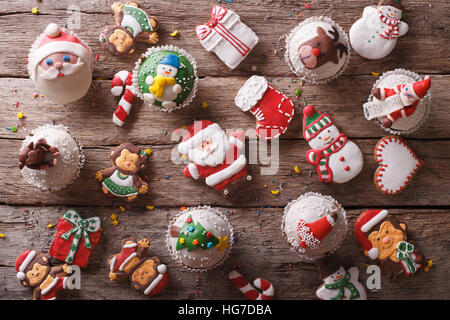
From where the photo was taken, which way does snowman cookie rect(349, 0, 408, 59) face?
toward the camera

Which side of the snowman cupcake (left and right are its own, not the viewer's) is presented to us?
front

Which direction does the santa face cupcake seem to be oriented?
toward the camera

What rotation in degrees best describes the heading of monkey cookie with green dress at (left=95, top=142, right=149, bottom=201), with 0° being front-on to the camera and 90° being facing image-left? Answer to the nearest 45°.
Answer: approximately 0°
